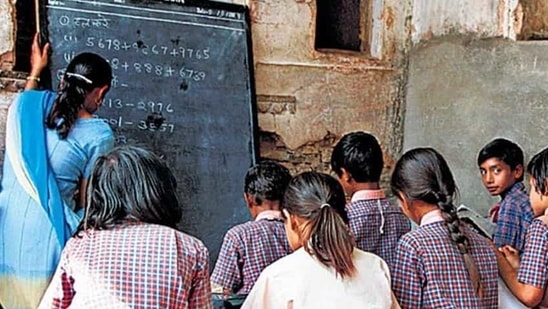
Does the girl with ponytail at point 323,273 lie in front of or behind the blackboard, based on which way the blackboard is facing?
in front

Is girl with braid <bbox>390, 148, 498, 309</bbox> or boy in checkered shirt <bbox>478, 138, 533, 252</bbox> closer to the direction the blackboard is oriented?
the girl with braid

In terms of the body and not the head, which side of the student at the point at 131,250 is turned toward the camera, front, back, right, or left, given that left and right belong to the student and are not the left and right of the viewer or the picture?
back

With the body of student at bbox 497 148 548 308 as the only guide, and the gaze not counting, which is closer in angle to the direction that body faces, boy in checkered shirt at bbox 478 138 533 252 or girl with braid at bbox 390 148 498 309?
the girl with braid

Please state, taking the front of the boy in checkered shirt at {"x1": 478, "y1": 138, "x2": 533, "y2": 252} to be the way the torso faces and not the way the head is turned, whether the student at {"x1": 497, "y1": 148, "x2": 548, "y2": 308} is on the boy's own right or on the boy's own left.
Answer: on the boy's own left

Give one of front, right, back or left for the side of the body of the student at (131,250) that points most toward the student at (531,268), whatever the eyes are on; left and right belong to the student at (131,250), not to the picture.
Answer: right

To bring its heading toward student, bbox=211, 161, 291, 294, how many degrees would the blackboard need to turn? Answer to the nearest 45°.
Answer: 0° — it already faces them

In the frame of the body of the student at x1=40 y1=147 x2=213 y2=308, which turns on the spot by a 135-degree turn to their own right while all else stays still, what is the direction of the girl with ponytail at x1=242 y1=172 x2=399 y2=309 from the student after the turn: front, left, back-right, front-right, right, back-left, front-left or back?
front-left

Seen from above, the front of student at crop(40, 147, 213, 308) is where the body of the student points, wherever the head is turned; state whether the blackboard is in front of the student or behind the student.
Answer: in front

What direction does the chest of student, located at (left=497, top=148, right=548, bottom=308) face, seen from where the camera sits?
to the viewer's left

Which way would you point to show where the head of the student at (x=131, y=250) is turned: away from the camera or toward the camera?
away from the camera
